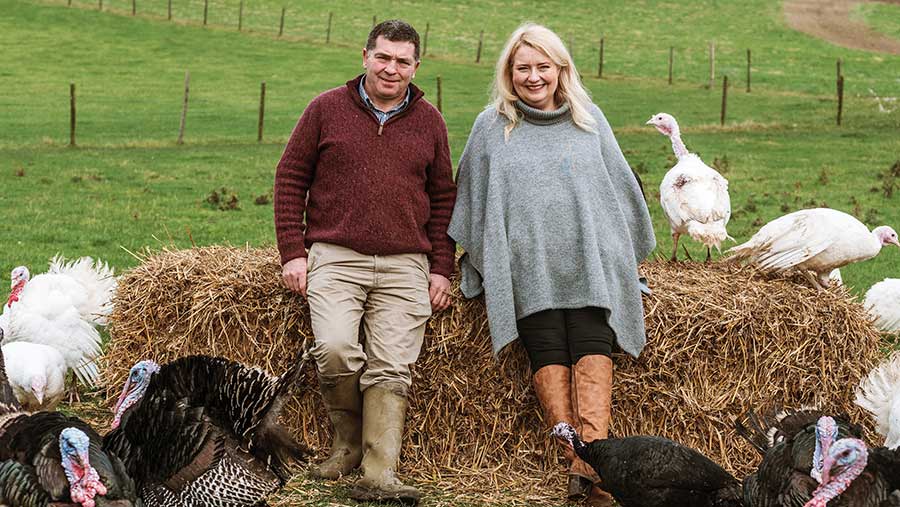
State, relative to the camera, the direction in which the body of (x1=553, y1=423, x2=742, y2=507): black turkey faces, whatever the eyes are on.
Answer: to the viewer's left

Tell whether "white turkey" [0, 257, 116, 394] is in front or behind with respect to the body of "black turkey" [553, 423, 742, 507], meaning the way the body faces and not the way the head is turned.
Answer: in front

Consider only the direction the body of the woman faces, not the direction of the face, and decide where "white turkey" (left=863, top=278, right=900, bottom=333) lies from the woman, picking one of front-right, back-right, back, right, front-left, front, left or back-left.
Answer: back-left

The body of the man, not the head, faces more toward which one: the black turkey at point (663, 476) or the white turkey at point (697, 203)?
the black turkey

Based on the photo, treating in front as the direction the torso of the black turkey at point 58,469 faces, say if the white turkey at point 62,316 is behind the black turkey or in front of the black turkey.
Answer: behind

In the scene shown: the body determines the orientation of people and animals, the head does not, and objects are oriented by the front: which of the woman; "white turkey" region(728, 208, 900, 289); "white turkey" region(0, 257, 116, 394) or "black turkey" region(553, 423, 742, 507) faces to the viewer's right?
"white turkey" region(728, 208, 900, 289)

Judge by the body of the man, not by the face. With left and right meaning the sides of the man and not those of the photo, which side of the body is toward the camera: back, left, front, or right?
front

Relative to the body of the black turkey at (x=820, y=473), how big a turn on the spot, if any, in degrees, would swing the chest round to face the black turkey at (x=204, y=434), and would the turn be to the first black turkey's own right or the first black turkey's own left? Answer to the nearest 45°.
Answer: approximately 135° to the first black turkey's own right

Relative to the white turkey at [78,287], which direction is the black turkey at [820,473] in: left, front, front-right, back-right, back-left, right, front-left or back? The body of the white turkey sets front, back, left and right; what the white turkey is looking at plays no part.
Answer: back-left

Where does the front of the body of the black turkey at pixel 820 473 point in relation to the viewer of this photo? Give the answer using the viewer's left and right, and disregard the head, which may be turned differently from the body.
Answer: facing the viewer and to the right of the viewer

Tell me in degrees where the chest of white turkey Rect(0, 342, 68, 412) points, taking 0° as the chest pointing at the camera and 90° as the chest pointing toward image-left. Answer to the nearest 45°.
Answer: approximately 0°

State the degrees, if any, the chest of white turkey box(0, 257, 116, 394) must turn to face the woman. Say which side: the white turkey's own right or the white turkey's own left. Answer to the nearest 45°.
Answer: approximately 135° to the white turkey's own left

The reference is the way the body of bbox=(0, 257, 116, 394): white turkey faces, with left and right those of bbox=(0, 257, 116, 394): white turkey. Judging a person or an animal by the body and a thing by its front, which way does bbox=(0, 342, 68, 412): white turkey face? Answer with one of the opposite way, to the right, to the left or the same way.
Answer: to the left

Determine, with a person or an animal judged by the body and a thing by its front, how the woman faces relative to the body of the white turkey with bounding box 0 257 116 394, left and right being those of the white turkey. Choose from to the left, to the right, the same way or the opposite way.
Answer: to the left

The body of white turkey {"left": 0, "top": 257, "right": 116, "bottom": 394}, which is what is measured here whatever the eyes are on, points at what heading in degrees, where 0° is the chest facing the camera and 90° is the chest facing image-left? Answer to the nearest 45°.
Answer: approximately 90°

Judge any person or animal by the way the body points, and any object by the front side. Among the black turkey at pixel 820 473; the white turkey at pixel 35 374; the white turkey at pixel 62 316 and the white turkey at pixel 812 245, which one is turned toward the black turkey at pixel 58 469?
the white turkey at pixel 35 374

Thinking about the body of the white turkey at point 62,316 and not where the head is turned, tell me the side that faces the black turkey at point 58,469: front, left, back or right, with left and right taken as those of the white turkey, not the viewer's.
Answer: left

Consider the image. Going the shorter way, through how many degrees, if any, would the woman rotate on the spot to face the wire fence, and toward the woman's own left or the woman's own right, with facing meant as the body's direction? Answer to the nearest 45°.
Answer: approximately 180°
